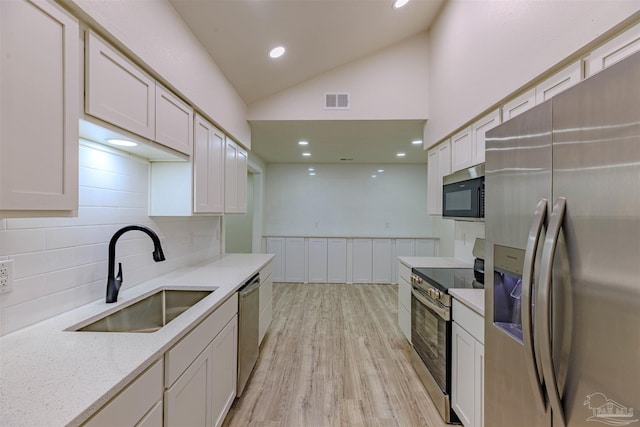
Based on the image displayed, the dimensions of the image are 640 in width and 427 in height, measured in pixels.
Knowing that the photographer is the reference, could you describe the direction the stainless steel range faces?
facing to the left of the viewer

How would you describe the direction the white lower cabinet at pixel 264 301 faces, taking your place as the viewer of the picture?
facing to the right of the viewer

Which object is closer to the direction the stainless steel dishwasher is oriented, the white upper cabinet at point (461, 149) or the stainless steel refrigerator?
the white upper cabinet

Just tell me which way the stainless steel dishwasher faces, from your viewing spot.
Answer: facing to the right of the viewer

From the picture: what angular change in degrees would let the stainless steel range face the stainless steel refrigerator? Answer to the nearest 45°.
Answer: approximately 90° to its left

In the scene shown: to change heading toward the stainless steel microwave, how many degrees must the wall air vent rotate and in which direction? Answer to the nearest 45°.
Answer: approximately 45° to its left

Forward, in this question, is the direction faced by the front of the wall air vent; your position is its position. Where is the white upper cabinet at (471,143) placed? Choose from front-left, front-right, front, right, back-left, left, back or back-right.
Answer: front-left

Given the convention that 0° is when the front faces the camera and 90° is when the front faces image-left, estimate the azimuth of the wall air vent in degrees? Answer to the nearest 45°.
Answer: approximately 0°

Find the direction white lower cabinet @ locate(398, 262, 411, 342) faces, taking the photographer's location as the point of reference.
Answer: facing to the left of the viewer

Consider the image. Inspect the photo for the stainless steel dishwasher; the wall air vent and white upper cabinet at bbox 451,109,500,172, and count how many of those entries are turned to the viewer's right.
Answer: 1

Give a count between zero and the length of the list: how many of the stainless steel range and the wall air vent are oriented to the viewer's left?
1
